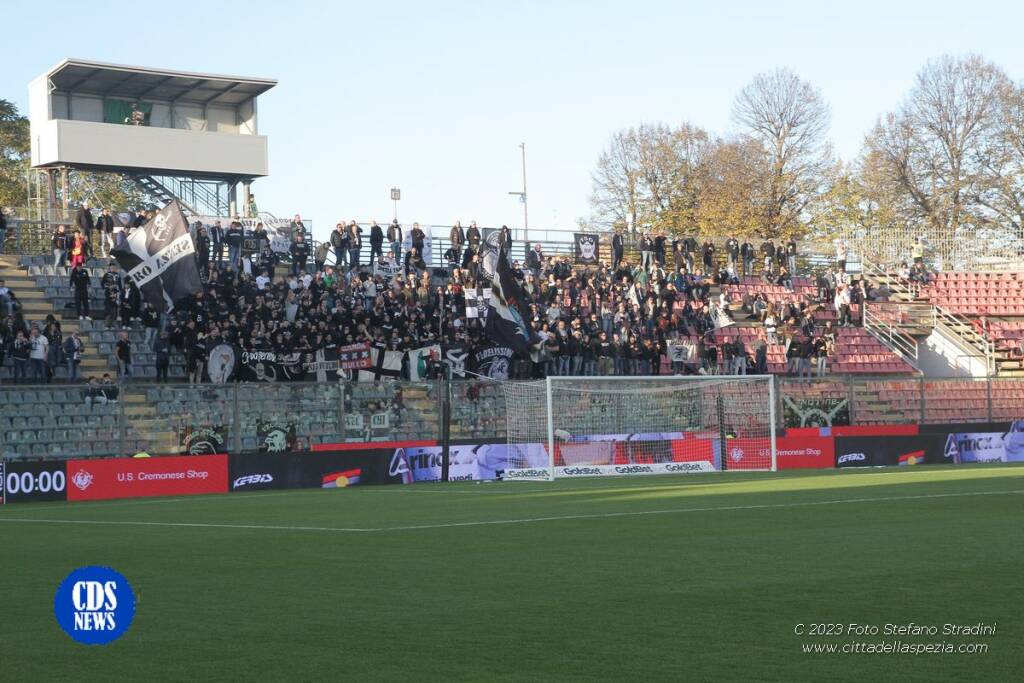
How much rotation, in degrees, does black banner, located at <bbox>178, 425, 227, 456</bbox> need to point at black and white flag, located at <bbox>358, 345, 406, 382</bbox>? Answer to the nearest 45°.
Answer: approximately 135° to its left

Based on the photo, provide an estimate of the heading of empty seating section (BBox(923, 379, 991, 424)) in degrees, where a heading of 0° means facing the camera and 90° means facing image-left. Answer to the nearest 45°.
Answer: approximately 0°

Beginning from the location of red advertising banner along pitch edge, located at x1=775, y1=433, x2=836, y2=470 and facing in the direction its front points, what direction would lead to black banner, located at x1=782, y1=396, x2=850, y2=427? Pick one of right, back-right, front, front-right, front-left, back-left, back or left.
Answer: back

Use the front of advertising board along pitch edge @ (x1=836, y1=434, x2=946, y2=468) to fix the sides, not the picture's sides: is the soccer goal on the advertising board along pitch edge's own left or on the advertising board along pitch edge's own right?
on the advertising board along pitch edge's own right

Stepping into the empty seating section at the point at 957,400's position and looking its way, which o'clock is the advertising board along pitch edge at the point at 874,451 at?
The advertising board along pitch edge is roughly at 1 o'clock from the empty seating section.

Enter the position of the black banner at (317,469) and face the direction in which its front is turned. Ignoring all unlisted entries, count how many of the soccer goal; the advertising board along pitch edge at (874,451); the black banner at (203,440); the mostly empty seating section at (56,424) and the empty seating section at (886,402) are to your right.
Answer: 2

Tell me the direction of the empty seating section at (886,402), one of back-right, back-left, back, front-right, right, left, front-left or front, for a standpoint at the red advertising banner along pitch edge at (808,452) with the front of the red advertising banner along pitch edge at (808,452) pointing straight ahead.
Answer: back-left

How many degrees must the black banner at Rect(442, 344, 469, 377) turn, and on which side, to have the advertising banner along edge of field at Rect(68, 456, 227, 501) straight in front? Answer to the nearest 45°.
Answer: approximately 45° to its right

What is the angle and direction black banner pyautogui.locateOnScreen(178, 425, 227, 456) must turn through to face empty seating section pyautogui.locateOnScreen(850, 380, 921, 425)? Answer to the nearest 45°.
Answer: approximately 90° to its left

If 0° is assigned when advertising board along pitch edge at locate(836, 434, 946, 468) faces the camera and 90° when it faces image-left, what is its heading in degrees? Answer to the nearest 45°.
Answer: approximately 0°
